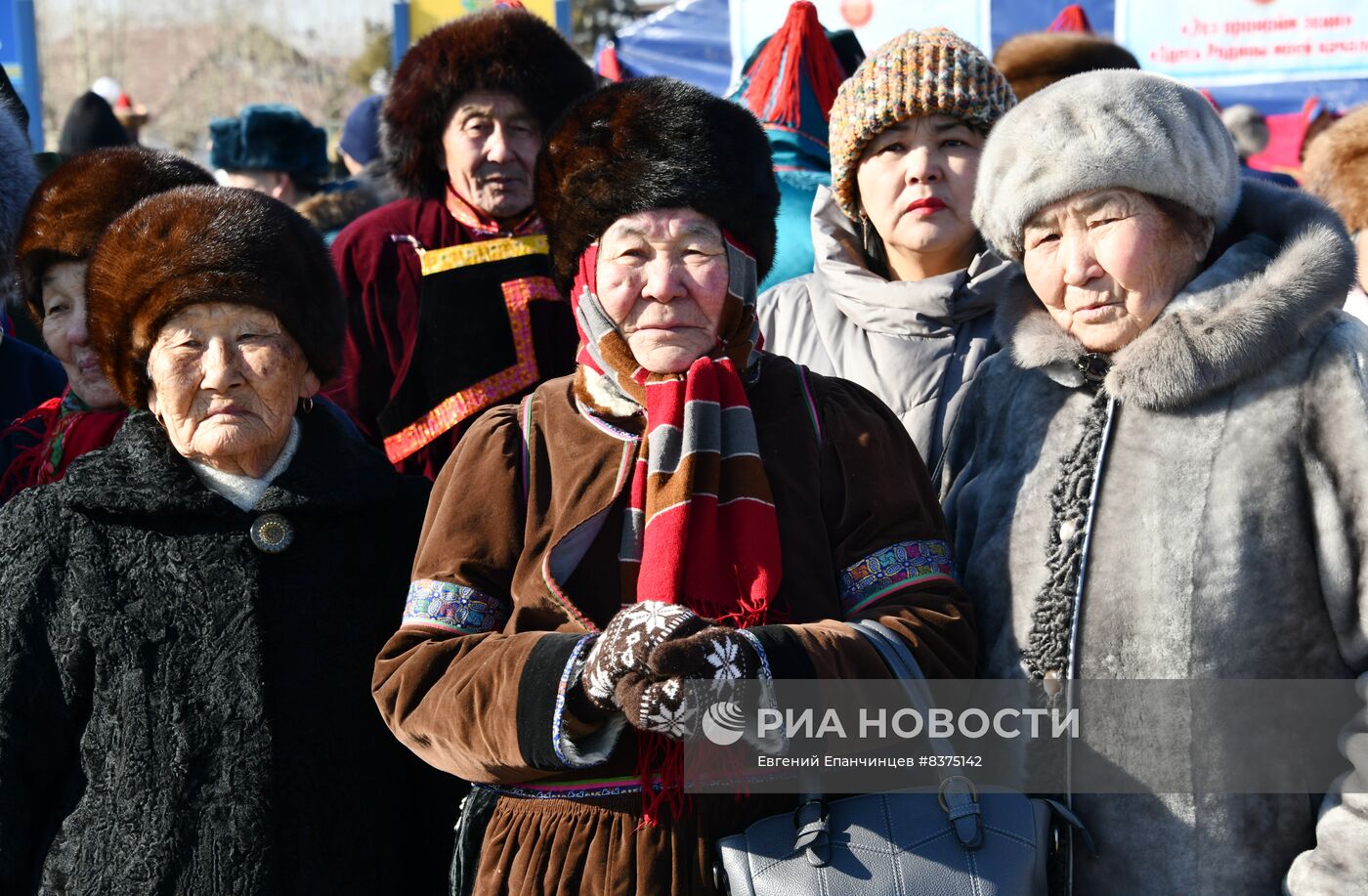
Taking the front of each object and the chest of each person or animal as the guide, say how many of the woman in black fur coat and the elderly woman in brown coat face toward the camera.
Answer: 2

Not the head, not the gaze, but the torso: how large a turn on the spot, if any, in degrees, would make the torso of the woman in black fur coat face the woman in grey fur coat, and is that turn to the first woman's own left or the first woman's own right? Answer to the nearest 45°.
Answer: approximately 90° to the first woman's own left

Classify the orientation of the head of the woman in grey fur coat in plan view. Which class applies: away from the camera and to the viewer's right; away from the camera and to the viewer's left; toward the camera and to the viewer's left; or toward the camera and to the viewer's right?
toward the camera and to the viewer's left

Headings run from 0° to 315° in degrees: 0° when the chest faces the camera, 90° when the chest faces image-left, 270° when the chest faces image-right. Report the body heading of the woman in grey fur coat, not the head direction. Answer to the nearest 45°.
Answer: approximately 45°

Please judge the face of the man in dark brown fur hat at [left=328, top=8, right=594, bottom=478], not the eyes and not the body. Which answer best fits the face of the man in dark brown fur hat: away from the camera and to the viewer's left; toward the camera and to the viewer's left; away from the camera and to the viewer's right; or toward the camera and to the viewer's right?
toward the camera and to the viewer's right

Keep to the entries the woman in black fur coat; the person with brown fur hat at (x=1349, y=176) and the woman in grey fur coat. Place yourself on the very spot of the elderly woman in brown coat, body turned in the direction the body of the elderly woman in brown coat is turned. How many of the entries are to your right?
1

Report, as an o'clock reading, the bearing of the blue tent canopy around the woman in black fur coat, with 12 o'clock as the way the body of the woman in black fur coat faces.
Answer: The blue tent canopy is roughly at 7 o'clock from the woman in black fur coat.

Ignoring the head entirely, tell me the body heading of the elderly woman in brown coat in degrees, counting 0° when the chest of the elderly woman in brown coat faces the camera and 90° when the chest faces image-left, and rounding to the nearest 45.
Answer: approximately 0°
